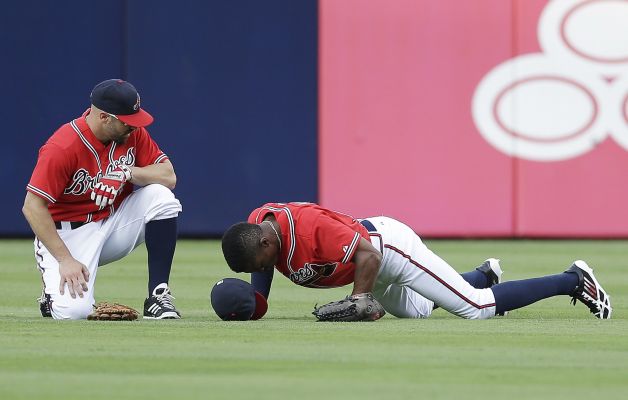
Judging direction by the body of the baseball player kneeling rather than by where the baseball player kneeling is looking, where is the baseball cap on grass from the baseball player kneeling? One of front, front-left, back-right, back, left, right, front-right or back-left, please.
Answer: front

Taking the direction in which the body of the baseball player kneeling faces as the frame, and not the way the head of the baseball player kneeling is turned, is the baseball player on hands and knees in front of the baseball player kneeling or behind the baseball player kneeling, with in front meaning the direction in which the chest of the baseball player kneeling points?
in front

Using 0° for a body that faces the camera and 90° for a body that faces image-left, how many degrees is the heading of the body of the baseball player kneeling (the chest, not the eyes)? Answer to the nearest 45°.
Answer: approximately 315°
